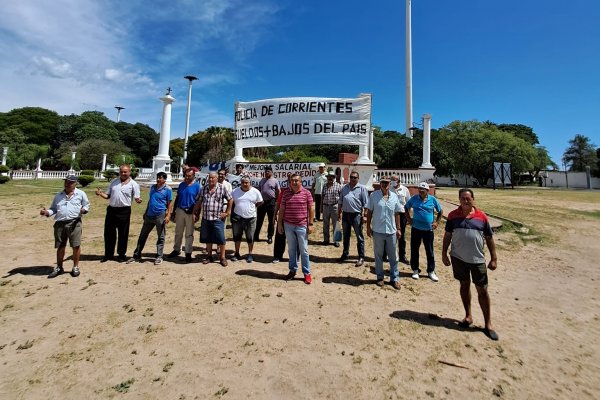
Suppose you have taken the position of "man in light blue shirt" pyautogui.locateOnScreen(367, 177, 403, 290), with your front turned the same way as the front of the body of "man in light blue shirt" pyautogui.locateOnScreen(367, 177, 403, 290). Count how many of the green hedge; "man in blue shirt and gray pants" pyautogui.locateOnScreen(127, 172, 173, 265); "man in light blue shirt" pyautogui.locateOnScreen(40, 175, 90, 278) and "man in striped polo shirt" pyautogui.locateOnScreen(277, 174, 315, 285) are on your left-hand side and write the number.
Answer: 0

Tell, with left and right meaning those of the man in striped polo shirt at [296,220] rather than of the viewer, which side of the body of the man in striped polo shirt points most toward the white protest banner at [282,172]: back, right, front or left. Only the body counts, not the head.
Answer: back

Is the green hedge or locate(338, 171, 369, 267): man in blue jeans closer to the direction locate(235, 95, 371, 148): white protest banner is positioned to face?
the man in blue jeans

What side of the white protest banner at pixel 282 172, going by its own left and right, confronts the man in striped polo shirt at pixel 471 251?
front

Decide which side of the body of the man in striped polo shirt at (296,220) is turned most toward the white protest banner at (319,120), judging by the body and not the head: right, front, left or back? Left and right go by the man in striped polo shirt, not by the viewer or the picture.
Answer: back

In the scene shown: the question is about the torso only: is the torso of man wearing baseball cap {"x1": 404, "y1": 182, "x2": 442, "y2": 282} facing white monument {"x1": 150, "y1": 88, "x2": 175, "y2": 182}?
no

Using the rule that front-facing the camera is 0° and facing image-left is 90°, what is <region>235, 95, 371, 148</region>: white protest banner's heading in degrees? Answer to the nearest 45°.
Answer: approximately 0°

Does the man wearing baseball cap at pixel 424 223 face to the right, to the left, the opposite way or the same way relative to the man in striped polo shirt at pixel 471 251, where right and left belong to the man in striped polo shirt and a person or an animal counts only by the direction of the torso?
the same way

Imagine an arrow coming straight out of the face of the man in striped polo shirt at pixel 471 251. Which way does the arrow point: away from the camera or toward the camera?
toward the camera

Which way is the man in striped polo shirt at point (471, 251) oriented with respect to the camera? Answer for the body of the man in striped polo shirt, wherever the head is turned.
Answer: toward the camera

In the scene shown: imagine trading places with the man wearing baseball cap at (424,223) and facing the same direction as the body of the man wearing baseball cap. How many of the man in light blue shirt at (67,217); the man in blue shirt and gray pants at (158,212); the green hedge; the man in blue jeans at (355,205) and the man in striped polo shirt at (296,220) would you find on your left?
0

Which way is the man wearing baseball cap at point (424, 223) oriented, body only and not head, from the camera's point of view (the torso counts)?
toward the camera

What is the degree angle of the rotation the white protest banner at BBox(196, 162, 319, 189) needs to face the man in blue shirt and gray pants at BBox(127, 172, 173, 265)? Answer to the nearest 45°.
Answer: approximately 45° to its right

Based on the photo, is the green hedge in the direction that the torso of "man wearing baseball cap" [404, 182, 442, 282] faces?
no
